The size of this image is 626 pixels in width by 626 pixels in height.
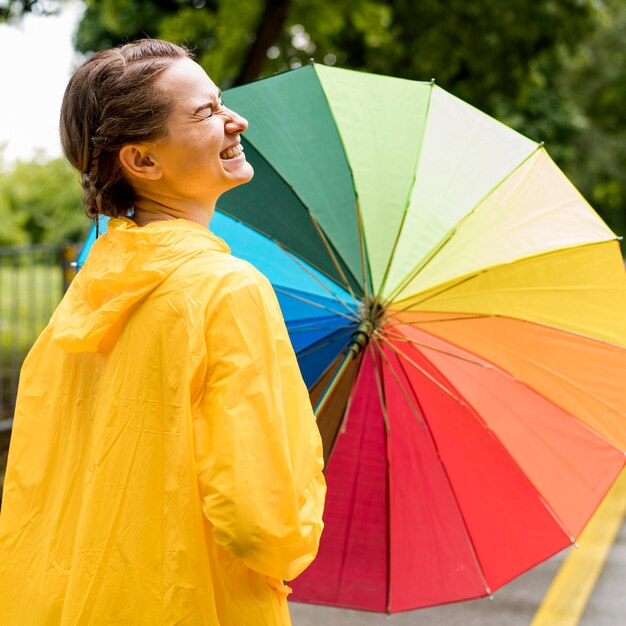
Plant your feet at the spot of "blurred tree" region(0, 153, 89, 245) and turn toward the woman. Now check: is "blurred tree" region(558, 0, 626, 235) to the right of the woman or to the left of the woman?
left

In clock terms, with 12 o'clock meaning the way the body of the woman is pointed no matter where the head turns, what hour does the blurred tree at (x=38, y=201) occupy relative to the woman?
The blurred tree is roughly at 10 o'clock from the woman.

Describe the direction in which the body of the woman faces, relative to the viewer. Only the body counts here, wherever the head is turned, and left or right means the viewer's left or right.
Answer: facing away from the viewer and to the right of the viewer

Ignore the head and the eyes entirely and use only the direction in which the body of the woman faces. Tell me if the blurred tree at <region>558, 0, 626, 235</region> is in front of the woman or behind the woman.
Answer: in front

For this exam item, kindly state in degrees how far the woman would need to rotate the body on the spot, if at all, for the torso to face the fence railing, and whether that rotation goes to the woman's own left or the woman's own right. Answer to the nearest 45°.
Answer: approximately 45° to the woman's own left

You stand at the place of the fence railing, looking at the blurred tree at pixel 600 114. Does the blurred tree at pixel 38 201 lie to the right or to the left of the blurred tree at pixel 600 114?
left

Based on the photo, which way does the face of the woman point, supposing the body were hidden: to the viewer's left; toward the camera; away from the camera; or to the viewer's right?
to the viewer's right
